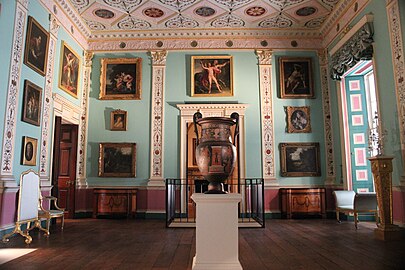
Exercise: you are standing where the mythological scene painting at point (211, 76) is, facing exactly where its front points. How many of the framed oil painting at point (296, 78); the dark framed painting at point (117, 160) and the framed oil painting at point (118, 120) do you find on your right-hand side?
2

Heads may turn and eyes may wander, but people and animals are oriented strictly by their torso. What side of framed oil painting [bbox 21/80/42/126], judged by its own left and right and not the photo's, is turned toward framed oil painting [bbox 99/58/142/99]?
left

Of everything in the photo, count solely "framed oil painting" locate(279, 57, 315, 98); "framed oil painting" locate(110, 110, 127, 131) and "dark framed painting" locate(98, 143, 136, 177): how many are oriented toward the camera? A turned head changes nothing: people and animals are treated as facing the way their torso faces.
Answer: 3

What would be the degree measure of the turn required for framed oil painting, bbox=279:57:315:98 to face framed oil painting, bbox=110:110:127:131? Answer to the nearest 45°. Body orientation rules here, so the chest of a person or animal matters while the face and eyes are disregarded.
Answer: approximately 90° to its right

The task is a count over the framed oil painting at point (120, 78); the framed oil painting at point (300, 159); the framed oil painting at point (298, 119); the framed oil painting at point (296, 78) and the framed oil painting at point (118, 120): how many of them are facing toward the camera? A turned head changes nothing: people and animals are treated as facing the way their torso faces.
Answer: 5

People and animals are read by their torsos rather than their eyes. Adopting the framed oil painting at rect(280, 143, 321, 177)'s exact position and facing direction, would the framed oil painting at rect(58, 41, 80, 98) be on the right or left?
on its right

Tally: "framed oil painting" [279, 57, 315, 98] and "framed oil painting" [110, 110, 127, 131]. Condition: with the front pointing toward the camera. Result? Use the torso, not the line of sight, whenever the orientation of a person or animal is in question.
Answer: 2

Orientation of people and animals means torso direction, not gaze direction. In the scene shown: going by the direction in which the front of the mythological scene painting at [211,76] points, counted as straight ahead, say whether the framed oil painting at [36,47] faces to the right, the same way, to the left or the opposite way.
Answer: to the left

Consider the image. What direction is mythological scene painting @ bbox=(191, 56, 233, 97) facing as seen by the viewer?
toward the camera

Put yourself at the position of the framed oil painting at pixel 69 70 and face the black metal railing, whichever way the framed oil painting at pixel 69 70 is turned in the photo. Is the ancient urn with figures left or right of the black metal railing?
right

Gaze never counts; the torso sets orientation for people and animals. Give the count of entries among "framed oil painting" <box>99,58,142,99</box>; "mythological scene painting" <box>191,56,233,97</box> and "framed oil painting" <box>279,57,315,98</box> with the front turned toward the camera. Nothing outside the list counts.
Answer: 3

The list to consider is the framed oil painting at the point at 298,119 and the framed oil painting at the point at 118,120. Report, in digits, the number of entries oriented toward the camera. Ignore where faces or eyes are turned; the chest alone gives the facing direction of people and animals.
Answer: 2

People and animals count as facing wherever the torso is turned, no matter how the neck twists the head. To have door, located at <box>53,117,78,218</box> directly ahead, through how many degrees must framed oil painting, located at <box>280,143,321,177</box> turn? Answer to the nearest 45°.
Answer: approximately 90° to its right

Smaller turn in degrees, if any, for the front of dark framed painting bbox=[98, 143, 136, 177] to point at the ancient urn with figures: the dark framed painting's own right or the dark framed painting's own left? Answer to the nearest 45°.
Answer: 0° — it already faces it

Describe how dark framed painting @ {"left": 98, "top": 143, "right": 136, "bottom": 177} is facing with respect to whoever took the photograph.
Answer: facing the viewer

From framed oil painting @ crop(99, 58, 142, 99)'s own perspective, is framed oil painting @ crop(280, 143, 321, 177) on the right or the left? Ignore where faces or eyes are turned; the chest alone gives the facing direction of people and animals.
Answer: on its left

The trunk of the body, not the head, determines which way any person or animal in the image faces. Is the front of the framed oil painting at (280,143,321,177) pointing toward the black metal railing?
no

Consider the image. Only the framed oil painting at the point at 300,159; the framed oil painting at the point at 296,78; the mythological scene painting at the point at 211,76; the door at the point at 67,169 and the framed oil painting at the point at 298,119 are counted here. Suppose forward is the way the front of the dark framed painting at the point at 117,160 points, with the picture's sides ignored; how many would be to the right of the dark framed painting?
1

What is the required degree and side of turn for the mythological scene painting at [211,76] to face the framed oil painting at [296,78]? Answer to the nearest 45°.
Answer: approximately 90° to its left

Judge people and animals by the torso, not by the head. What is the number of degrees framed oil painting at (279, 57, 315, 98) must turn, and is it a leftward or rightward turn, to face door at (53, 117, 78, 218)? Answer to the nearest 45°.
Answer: approximately 90° to its right

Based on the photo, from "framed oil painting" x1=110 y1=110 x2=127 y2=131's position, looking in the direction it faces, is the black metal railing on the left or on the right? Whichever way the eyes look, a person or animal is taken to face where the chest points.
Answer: on its left

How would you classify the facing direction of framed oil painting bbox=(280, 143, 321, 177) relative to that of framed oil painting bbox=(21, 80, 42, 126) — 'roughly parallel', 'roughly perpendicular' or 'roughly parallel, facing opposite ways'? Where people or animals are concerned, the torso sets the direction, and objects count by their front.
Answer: roughly perpendicular

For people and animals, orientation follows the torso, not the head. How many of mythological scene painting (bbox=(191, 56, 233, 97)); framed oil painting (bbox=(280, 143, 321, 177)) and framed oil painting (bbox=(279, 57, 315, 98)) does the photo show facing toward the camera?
3

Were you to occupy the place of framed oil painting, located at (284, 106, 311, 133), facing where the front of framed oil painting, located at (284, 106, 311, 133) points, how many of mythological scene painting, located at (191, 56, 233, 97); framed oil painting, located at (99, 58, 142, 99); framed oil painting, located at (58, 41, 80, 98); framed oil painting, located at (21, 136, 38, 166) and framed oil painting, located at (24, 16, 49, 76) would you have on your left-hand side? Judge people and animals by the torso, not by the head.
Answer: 0
